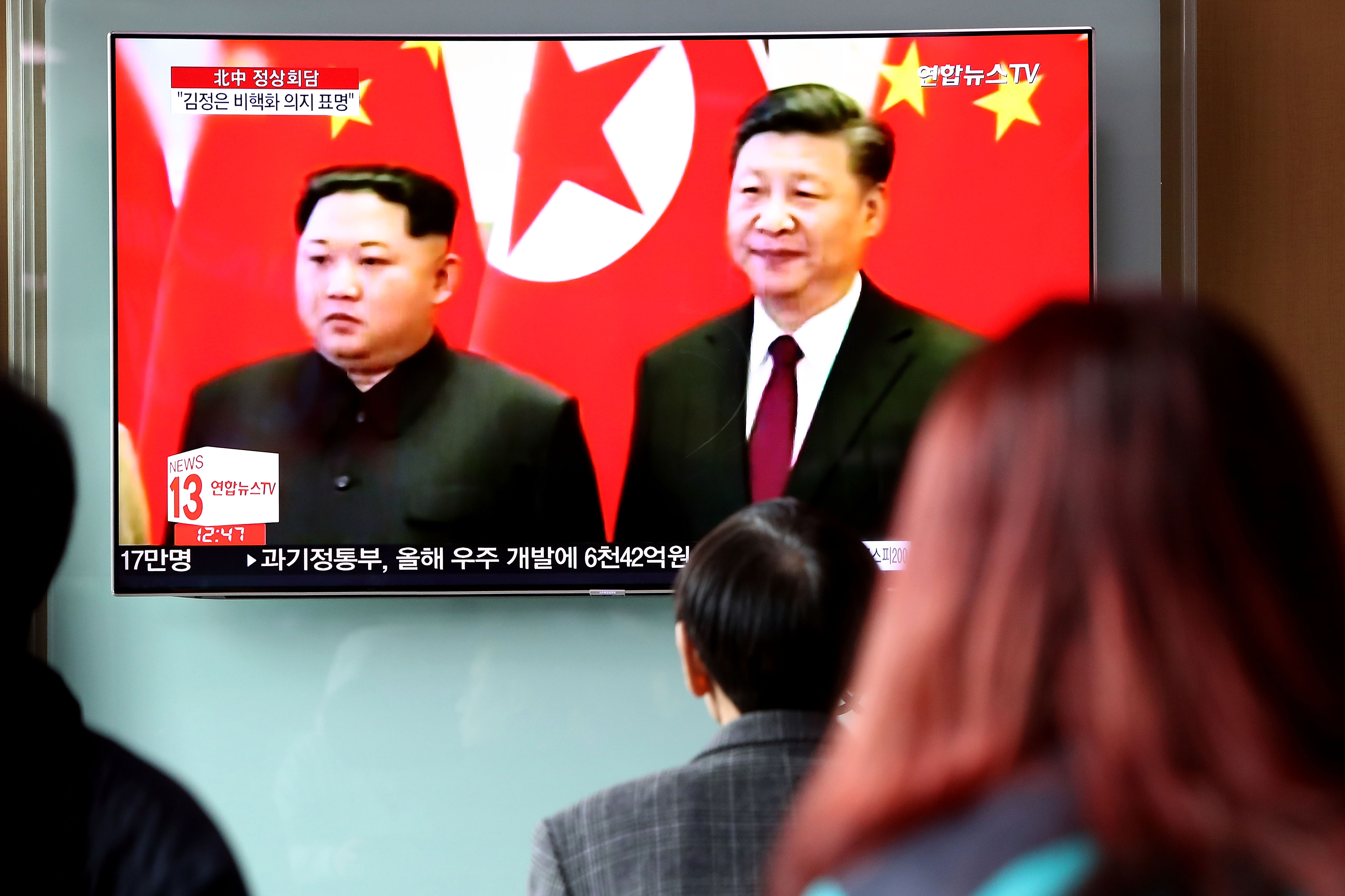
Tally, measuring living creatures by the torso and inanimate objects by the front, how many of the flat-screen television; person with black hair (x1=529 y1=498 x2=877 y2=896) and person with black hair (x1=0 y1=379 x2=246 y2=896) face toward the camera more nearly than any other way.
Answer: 1

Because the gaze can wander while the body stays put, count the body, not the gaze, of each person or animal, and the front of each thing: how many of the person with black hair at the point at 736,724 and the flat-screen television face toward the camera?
1

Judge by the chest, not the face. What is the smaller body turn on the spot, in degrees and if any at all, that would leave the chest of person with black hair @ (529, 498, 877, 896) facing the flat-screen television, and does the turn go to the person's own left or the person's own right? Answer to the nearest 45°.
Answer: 0° — they already face it

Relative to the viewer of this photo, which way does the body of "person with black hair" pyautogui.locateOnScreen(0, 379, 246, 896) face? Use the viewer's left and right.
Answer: facing away from the viewer

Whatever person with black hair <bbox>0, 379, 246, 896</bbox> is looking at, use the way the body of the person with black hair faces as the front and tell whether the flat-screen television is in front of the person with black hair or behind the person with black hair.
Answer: in front

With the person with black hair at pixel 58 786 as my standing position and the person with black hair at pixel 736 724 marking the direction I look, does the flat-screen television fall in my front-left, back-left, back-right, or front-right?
front-left

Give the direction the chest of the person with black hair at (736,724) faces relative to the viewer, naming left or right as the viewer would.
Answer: facing away from the viewer

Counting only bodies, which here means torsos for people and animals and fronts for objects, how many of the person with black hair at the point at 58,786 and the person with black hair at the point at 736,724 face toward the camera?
0

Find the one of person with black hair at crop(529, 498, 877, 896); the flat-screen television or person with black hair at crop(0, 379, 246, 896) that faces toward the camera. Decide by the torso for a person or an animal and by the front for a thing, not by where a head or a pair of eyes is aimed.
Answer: the flat-screen television

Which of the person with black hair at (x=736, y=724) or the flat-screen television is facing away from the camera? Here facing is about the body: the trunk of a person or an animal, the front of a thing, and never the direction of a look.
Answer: the person with black hair

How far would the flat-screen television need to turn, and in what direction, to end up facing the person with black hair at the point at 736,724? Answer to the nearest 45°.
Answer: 0° — it already faces them

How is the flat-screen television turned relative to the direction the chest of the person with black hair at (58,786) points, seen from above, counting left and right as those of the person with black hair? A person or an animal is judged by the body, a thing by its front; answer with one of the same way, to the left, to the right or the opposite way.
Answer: the opposite way
